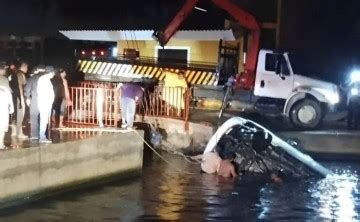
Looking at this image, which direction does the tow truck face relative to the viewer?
to the viewer's right

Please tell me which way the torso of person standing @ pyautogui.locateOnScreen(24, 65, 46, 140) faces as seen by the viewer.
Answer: to the viewer's right

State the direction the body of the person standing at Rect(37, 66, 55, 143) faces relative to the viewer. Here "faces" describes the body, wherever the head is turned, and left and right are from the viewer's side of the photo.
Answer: facing to the right of the viewer

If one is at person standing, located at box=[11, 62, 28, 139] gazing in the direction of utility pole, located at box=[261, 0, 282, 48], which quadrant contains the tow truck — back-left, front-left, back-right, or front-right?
front-right

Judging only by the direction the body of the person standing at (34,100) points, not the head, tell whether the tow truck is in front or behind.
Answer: in front

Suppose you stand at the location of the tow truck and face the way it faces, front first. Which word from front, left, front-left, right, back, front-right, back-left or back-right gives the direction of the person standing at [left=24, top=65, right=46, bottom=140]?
back-right

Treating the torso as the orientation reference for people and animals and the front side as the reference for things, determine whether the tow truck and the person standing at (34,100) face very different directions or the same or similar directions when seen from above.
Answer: same or similar directions

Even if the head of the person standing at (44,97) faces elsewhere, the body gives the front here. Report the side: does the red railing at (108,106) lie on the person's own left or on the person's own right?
on the person's own left

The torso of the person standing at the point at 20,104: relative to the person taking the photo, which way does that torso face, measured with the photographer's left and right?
facing to the right of the viewer

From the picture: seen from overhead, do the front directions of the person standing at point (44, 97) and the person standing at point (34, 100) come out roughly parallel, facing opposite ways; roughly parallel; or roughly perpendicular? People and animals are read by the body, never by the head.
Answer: roughly parallel
